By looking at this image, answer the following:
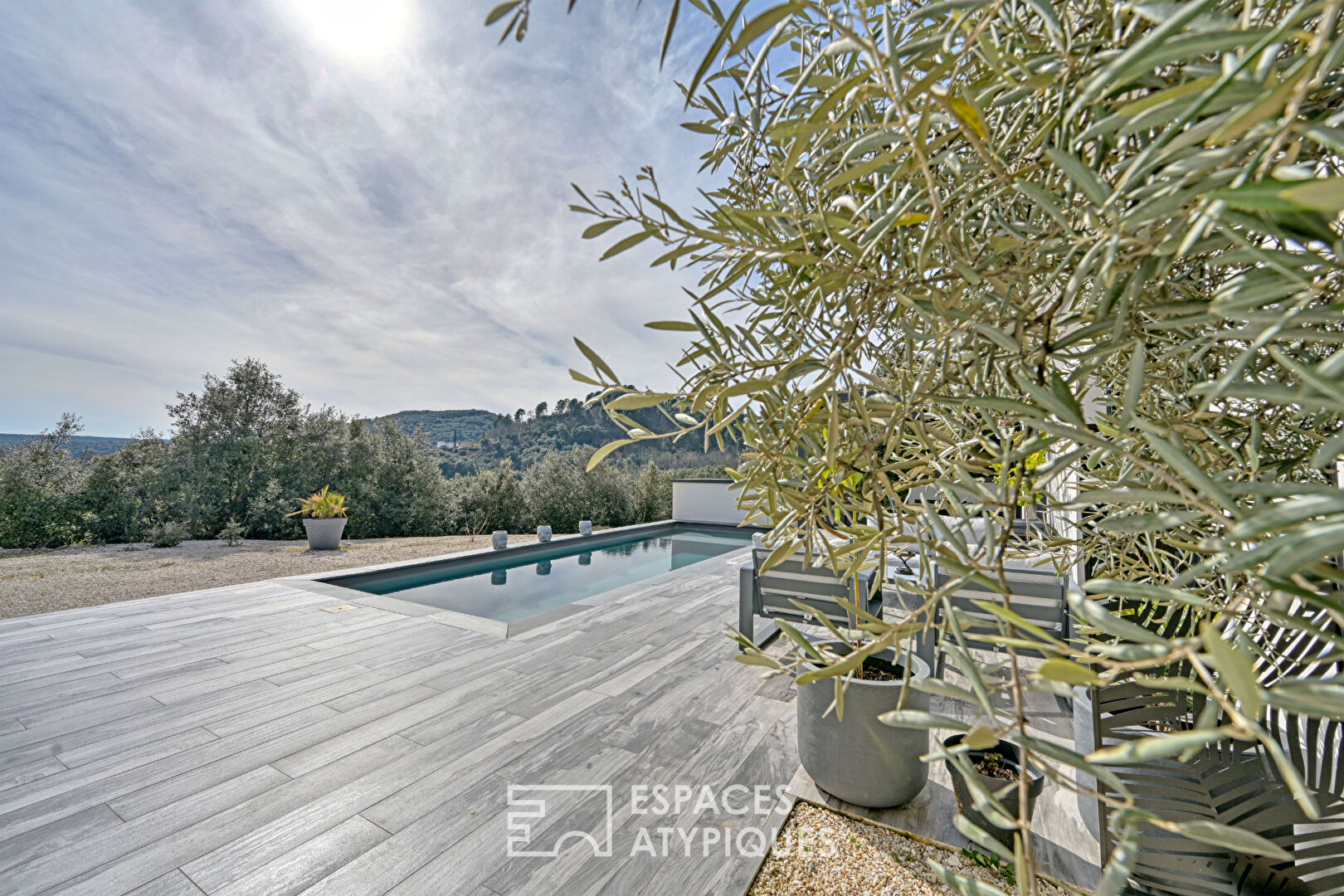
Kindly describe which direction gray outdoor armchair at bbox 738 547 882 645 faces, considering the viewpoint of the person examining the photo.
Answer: facing away from the viewer and to the right of the viewer

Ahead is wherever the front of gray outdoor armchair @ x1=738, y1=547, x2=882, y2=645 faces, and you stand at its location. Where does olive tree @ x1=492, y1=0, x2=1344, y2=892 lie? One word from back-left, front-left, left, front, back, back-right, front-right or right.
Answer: back-right

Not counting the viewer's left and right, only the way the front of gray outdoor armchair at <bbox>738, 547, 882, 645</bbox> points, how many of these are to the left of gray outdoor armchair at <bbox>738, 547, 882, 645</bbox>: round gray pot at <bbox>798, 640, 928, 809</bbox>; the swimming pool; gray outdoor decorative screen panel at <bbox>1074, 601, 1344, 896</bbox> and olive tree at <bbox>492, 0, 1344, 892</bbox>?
1

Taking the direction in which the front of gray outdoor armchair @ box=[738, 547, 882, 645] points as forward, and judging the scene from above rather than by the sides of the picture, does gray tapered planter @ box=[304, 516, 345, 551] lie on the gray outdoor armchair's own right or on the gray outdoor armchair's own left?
on the gray outdoor armchair's own left

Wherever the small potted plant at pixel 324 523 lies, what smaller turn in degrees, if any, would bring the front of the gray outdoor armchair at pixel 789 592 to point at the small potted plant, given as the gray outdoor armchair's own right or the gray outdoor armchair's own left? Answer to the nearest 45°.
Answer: approximately 90° to the gray outdoor armchair's own left

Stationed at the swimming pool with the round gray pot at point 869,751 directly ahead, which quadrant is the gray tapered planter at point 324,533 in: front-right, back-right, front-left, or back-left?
back-right

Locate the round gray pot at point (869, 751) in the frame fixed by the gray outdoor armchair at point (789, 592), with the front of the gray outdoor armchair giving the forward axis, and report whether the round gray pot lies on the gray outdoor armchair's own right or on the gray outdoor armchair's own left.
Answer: on the gray outdoor armchair's own right

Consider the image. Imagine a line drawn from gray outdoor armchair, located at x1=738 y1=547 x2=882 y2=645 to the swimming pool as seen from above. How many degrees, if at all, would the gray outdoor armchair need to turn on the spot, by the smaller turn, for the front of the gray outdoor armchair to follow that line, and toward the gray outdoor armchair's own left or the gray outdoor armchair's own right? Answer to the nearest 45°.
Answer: approximately 90° to the gray outdoor armchair's own left

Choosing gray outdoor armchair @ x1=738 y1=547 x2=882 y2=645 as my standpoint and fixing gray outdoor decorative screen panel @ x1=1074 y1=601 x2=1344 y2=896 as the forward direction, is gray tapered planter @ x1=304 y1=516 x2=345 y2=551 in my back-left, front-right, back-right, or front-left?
back-right
